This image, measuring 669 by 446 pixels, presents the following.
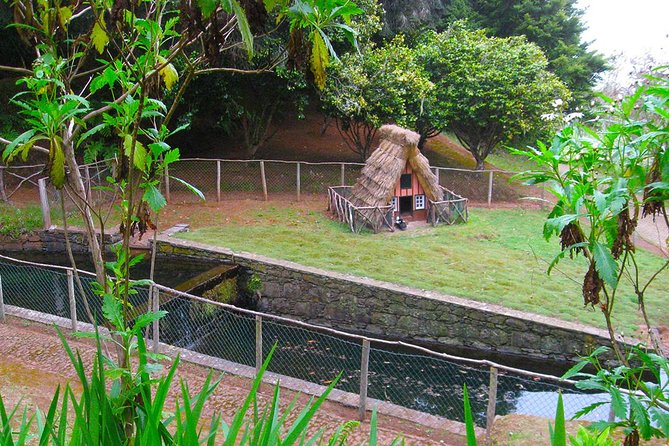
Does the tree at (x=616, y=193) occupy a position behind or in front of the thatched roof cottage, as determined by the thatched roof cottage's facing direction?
in front

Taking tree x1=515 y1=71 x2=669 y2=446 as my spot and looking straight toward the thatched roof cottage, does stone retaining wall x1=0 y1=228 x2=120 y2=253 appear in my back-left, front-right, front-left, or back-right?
front-left

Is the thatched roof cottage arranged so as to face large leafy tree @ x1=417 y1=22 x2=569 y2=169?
no

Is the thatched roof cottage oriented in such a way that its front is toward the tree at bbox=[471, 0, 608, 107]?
no

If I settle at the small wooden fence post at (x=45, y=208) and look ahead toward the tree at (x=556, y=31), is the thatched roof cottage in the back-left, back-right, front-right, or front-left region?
front-right

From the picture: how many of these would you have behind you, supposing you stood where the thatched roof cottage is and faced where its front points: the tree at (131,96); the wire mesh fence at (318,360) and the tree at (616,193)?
0

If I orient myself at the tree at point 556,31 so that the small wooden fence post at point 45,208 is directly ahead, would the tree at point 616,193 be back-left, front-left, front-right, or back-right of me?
front-left

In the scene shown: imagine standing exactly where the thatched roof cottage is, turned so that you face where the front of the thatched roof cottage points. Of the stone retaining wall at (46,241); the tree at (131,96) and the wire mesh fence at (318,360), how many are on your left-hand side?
0

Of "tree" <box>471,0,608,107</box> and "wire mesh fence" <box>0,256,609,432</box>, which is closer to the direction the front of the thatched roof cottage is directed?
the wire mesh fence

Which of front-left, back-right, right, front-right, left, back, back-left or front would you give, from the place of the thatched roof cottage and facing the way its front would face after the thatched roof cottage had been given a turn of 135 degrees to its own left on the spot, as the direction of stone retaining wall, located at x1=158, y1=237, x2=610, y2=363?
back

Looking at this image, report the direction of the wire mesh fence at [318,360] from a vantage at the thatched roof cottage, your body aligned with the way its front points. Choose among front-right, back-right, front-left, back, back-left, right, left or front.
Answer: front-right

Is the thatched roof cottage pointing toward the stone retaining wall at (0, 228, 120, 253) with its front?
no

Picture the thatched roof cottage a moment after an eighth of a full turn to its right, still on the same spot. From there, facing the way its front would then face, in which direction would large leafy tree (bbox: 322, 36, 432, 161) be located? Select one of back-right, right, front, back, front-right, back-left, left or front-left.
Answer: back

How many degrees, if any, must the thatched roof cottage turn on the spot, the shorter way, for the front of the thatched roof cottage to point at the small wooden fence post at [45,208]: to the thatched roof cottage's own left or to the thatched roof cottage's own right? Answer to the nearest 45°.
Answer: approximately 135° to the thatched roof cottage's own right
